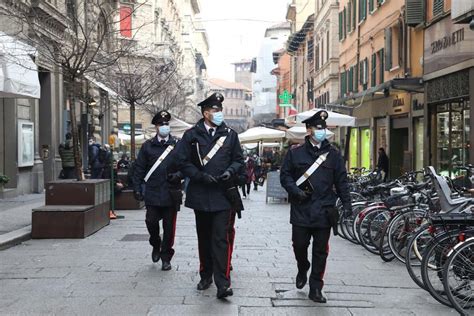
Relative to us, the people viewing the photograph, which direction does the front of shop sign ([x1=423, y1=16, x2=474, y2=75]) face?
facing the viewer and to the left of the viewer

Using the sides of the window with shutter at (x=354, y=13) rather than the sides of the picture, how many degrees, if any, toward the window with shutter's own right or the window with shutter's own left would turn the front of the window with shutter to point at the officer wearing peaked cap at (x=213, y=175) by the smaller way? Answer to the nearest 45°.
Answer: approximately 90° to the window with shutter's own left

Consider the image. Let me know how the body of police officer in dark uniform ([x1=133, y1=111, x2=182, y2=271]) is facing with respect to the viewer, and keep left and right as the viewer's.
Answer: facing the viewer

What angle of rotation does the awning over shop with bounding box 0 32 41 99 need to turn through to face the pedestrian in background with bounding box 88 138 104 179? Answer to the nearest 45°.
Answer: approximately 90° to its left

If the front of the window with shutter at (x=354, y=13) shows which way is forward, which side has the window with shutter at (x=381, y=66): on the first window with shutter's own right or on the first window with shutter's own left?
on the first window with shutter's own left

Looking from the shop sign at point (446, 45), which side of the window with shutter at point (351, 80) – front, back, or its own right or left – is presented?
left

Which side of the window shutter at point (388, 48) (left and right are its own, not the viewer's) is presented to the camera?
left

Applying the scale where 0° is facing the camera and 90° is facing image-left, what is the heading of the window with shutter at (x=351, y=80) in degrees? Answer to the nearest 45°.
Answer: approximately 90°

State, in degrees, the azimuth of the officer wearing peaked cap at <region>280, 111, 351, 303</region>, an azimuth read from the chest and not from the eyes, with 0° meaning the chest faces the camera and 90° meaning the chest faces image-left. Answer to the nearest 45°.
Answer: approximately 0°

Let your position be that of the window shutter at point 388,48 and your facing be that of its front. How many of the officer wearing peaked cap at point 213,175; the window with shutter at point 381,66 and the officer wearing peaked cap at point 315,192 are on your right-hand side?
1

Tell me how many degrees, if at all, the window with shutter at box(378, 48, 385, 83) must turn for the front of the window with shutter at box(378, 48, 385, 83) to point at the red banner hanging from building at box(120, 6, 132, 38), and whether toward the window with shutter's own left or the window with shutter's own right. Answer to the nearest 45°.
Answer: approximately 45° to the window with shutter's own left

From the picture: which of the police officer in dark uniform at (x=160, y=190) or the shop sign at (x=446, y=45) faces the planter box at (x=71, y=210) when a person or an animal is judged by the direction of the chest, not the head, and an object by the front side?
the shop sign

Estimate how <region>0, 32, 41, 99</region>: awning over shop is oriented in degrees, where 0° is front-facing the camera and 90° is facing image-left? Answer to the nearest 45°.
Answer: approximately 315°

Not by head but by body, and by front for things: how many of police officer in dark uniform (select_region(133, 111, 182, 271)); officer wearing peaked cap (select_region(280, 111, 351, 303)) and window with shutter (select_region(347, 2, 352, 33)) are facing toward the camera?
2

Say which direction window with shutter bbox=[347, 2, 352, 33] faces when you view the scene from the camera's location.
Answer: facing to the left of the viewer
